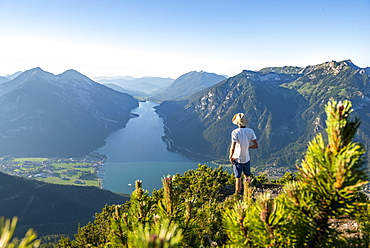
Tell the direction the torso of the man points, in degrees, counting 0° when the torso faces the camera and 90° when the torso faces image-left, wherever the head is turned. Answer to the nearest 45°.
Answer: approximately 180°

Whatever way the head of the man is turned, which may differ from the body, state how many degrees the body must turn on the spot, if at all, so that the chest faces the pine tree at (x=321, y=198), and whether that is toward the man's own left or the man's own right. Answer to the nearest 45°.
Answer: approximately 180°
